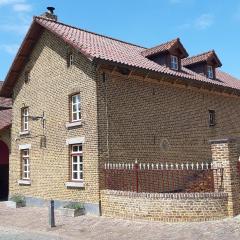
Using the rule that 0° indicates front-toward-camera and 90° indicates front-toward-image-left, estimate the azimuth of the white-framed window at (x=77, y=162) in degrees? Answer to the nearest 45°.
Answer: approximately 45°

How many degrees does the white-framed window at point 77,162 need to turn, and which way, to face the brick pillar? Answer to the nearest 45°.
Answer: approximately 90° to its left

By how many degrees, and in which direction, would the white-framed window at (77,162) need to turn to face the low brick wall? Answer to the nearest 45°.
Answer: approximately 90° to its left
